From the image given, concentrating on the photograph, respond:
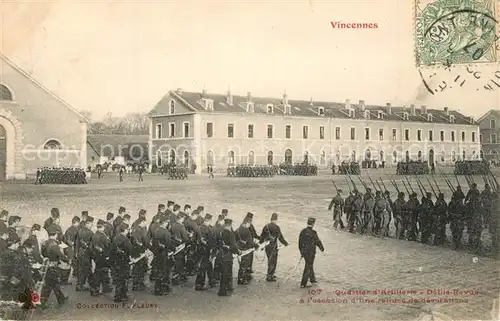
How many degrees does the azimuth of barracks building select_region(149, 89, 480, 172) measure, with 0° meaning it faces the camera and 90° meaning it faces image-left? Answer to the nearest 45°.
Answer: approximately 315°

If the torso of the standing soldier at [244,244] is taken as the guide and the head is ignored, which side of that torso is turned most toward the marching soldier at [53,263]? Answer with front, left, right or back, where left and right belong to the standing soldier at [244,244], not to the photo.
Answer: back

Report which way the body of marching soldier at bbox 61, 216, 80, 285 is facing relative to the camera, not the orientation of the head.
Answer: to the viewer's right

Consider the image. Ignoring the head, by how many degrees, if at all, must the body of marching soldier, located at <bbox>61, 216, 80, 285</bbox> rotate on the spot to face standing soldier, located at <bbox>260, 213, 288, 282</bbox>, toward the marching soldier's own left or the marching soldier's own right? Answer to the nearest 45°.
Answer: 0° — they already face them

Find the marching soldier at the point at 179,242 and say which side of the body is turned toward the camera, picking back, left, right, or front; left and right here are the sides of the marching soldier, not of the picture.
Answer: right

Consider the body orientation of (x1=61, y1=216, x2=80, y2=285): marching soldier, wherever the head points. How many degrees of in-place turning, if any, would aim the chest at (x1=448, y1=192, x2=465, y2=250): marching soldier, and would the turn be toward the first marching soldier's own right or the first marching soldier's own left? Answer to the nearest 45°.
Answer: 0° — they already face them

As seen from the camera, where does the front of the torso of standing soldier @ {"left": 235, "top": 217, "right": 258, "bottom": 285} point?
to the viewer's right

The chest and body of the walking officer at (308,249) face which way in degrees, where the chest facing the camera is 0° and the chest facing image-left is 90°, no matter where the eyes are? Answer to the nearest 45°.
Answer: approximately 225°

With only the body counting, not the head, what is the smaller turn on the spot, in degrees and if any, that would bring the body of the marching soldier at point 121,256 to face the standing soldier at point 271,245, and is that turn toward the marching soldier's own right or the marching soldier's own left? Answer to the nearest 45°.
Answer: approximately 45° to the marching soldier's own right
